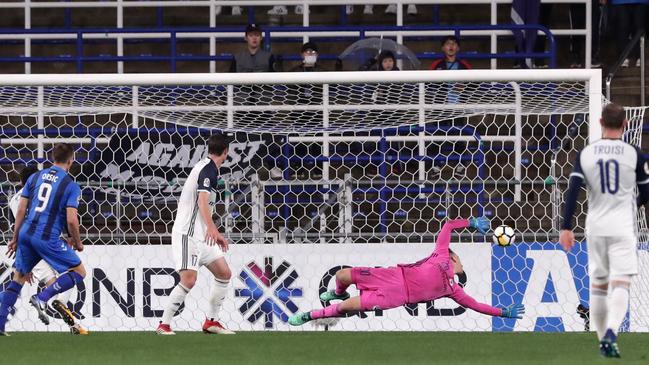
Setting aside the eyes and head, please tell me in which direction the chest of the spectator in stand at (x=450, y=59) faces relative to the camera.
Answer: toward the camera

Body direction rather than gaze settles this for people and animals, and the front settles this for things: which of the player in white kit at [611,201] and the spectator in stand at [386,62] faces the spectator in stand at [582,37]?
the player in white kit

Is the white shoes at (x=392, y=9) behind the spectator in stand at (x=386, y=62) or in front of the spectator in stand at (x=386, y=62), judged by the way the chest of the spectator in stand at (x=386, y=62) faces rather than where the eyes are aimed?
behind

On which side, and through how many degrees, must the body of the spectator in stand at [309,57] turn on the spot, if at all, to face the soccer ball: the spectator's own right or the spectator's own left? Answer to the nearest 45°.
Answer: approximately 45° to the spectator's own left

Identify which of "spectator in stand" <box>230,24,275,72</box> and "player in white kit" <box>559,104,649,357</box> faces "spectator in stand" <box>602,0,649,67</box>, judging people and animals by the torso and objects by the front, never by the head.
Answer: the player in white kit

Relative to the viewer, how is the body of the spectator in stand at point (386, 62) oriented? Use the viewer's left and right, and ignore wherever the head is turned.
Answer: facing the viewer

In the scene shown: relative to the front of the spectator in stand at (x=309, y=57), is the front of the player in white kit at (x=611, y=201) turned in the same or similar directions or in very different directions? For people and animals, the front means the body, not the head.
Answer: very different directions

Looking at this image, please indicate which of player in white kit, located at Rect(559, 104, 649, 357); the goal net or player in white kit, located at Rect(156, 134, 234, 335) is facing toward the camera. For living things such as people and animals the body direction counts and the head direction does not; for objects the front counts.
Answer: the goal net

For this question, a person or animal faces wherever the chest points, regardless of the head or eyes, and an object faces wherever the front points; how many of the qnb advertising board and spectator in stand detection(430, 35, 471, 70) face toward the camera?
2

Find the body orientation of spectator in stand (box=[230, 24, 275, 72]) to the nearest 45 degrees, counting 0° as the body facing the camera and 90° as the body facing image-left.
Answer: approximately 0°

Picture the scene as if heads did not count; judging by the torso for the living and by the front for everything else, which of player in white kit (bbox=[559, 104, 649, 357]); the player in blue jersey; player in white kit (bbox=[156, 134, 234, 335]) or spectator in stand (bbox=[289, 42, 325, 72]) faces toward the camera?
the spectator in stand

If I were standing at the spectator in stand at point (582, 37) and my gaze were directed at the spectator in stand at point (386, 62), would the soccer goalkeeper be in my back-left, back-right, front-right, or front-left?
front-left
